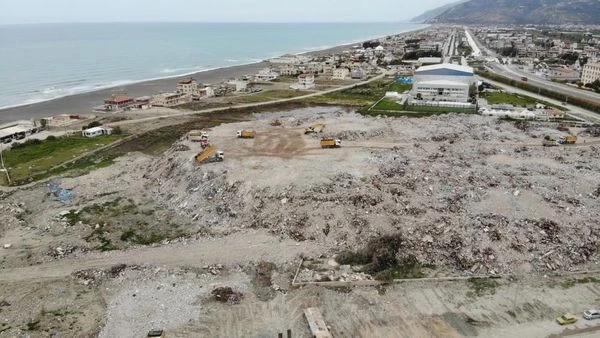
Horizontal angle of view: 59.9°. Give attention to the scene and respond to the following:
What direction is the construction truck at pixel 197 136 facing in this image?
to the viewer's right

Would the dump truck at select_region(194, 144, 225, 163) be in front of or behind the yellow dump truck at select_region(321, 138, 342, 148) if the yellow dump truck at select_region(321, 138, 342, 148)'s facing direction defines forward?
behind

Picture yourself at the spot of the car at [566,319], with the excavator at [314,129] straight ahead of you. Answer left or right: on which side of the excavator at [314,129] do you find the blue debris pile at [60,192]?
left

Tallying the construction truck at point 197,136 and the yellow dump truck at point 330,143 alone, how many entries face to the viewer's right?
2

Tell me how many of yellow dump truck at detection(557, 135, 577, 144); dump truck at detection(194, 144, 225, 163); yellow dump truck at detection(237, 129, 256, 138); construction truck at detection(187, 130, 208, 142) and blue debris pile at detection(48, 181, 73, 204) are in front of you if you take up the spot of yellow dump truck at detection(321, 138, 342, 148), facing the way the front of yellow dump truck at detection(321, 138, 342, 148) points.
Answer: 1

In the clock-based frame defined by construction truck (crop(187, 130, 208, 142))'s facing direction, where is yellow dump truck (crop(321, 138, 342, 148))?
The yellow dump truck is roughly at 1 o'clock from the construction truck.

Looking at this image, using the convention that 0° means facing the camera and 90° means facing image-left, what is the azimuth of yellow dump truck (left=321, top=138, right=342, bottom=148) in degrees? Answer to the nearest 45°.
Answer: approximately 270°

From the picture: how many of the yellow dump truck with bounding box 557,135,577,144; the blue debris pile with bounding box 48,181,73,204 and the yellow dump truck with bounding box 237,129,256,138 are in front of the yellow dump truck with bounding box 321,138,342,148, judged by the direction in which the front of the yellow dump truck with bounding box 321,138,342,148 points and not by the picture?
1

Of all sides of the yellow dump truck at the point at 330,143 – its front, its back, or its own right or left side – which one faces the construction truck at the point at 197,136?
back

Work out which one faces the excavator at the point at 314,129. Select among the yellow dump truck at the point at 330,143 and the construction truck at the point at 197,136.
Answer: the construction truck

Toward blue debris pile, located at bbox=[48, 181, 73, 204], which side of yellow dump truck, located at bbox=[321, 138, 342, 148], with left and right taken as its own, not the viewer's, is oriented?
back

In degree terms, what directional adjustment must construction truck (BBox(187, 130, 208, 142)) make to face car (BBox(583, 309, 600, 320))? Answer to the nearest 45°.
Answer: approximately 45° to its right
